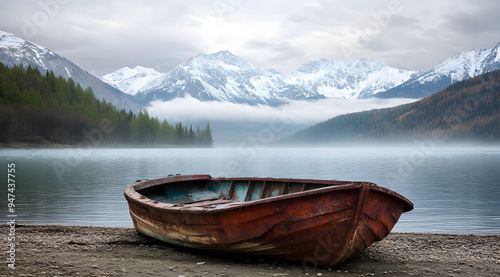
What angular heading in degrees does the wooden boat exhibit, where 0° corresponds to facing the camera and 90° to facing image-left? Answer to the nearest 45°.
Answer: approximately 315°
